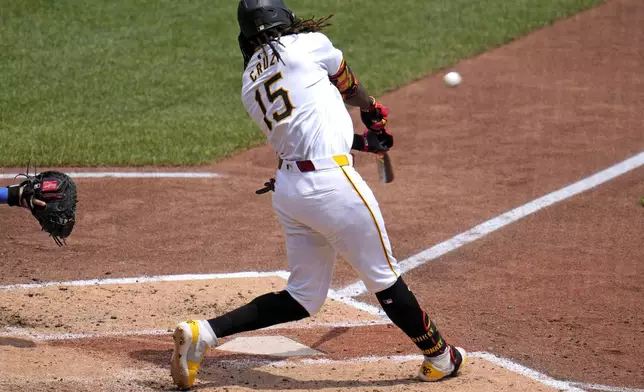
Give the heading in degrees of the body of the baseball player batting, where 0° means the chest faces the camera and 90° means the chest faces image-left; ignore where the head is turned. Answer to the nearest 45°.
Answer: approximately 225°
